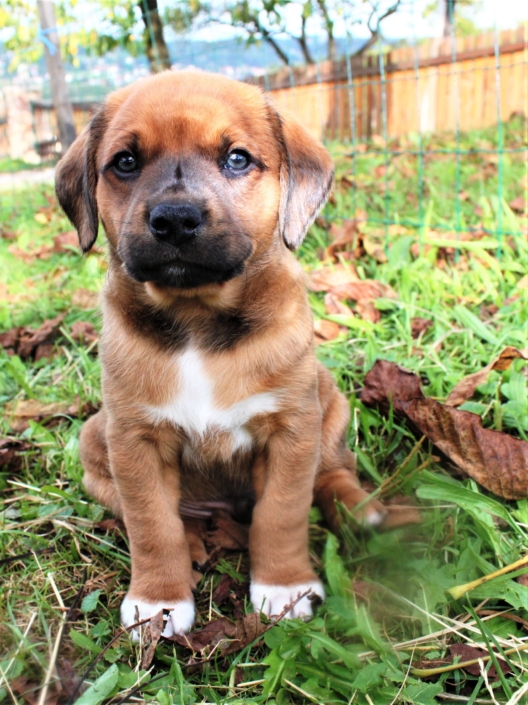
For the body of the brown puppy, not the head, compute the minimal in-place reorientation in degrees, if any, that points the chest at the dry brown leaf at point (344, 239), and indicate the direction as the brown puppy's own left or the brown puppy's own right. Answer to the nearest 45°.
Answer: approximately 180°

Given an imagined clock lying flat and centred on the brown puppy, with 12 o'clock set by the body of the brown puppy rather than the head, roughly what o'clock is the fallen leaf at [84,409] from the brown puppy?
The fallen leaf is roughly at 5 o'clock from the brown puppy.

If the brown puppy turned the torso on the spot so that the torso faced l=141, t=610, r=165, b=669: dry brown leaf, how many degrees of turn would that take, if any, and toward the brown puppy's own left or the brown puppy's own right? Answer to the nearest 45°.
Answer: approximately 45° to the brown puppy's own right

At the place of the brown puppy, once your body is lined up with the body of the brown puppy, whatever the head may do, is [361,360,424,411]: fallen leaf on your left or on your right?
on your left

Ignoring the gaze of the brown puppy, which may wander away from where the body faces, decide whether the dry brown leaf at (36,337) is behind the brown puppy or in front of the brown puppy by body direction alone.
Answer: behind

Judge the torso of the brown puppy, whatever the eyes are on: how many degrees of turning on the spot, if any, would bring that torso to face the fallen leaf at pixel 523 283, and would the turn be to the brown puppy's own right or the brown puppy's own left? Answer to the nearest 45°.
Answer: approximately 135° to the brown puppy's own left

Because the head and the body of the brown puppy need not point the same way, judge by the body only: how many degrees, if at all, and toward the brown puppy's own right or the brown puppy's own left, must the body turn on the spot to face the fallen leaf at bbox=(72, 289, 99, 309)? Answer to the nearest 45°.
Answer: approximately 180°

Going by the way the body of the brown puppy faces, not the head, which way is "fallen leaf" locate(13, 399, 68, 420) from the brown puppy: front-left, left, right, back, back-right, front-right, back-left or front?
back-right

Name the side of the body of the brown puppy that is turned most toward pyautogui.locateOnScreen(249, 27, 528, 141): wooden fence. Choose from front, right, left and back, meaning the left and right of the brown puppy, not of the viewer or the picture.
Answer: back

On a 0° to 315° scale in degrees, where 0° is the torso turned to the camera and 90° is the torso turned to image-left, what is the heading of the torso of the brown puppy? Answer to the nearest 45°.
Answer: approximately 0°

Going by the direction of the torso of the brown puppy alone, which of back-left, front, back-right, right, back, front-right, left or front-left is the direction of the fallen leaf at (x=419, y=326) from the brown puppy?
back-left

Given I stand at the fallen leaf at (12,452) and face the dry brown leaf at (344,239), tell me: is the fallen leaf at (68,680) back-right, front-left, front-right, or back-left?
back-right
